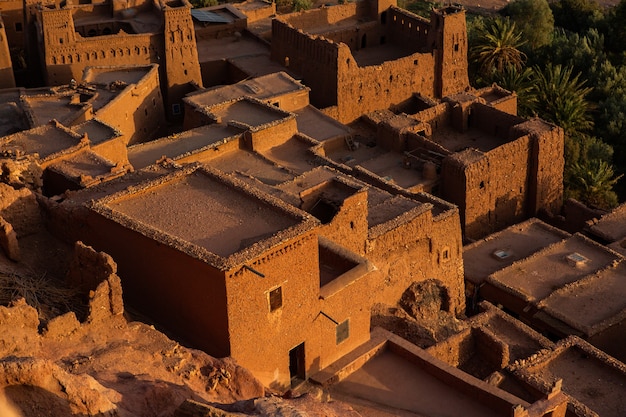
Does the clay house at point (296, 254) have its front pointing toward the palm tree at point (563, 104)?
no

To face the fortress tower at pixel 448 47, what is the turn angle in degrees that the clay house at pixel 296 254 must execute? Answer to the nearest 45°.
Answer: approximately 135° to its left

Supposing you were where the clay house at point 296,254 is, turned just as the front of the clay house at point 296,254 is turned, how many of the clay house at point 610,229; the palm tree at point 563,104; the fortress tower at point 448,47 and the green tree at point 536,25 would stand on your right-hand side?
0

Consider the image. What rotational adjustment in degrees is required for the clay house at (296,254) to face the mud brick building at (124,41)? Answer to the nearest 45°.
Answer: approximately 135° to its left

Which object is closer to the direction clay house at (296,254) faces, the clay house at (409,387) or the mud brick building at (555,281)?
the clay house

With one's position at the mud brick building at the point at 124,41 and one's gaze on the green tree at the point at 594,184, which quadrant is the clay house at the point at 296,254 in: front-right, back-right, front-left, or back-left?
front-right

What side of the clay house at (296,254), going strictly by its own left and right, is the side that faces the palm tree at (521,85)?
left

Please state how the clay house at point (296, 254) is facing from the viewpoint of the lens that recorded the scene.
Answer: facing the viewer and to the right of the viewer

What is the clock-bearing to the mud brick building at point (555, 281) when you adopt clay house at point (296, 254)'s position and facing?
The mud brick building is roughly at 9 o'clock from the clay house.

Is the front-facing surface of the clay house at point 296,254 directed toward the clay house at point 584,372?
no

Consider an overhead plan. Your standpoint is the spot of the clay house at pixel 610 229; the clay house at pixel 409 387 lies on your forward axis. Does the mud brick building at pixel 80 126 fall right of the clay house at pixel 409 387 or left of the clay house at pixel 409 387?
right

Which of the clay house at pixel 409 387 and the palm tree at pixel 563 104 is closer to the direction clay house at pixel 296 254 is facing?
the clay house

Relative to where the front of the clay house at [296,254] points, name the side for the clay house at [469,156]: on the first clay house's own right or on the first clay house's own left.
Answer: on the first clay house's own left

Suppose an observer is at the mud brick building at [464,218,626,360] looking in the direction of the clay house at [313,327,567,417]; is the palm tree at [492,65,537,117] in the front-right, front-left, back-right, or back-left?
back-right

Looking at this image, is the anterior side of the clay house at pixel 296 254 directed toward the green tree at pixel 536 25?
no

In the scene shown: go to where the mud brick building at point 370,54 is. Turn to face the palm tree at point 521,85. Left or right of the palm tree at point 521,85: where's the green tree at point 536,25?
left

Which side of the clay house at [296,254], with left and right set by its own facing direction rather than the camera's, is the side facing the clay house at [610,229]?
left
